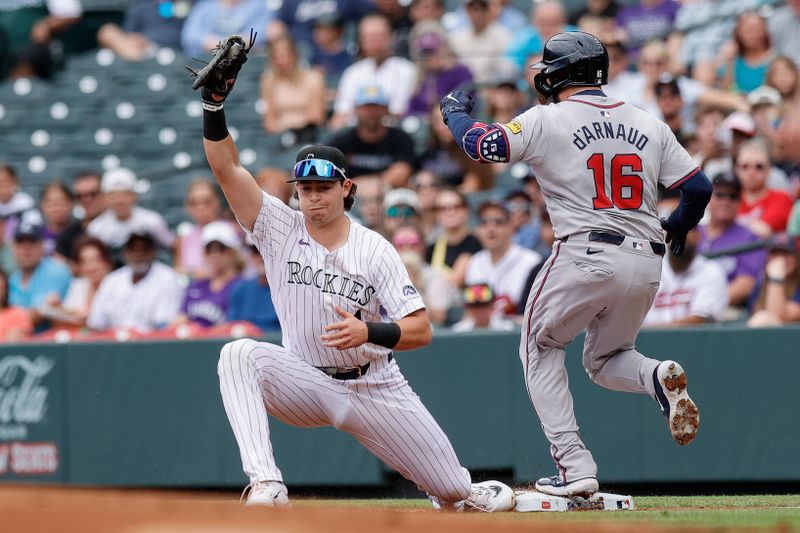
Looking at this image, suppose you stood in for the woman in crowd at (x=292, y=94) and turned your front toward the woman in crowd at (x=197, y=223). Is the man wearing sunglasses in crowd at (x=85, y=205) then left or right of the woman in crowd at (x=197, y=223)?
right

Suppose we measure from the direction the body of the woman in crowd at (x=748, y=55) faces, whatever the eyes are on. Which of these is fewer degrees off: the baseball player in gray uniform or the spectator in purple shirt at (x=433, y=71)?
the baseball player in gray uniform

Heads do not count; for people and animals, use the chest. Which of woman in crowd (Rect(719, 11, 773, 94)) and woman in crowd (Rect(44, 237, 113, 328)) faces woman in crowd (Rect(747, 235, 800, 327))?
woman in crowd (Rect(719, 11, 773, 94))

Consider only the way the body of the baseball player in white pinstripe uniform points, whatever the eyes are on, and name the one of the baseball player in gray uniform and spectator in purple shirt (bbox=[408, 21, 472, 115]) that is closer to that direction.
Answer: the baseball player in gray uniform

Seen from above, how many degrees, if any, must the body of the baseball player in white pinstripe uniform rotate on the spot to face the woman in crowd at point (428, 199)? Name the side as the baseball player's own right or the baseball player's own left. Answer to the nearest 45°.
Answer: approximately 180°

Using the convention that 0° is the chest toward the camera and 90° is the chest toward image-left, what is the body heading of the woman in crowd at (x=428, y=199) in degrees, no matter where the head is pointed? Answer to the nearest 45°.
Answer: approximately 0°

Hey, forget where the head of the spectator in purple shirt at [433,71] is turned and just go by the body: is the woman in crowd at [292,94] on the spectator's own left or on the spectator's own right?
on the spectator's own right

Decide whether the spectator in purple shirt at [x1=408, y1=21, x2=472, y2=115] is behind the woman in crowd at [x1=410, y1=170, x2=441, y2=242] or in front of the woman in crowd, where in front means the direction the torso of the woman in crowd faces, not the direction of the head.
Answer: behind
